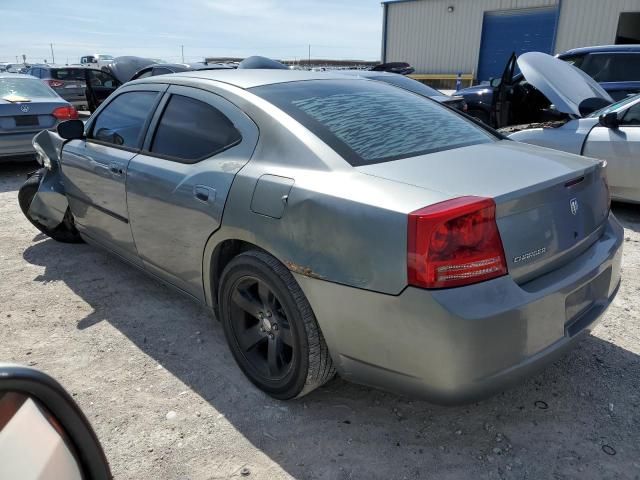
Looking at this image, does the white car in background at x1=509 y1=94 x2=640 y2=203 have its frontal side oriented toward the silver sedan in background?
yes

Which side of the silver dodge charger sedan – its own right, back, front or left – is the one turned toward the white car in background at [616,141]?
right

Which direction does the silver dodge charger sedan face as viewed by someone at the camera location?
facing away from the viewer and to the left of the viewer

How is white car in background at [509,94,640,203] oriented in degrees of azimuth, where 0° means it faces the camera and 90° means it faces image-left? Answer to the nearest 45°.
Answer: approximately 90°

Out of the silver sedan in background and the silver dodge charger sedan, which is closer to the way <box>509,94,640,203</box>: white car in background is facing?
the silver sedan in background

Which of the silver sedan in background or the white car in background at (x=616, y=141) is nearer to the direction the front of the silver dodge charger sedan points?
the silver sedan in background

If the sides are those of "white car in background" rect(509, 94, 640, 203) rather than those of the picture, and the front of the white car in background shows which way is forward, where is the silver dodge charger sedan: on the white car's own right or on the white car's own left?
on the white car's own left

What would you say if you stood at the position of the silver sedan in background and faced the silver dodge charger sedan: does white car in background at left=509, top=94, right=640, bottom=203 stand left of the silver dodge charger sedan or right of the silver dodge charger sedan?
left

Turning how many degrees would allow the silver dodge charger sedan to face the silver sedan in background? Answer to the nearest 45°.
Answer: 0° — it already faces it
